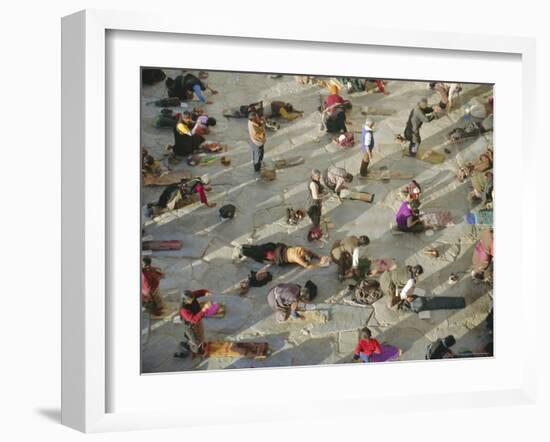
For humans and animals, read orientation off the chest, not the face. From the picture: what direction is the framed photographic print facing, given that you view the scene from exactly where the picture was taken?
facing the viewer and to the right of the viewer
